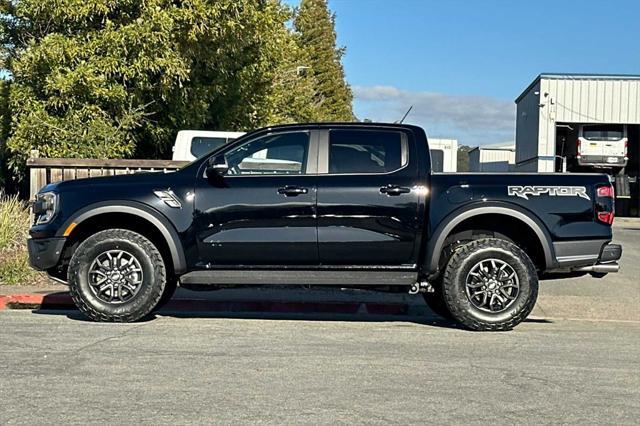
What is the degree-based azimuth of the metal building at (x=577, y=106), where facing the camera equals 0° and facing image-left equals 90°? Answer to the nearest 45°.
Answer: approximately 0°

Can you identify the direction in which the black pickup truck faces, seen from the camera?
facing to the left of the viewer

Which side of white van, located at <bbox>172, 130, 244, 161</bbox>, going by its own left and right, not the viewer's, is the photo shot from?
right

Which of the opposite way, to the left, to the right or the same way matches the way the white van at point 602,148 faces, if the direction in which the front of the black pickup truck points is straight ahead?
to the right

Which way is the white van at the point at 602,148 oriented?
away from the camera
